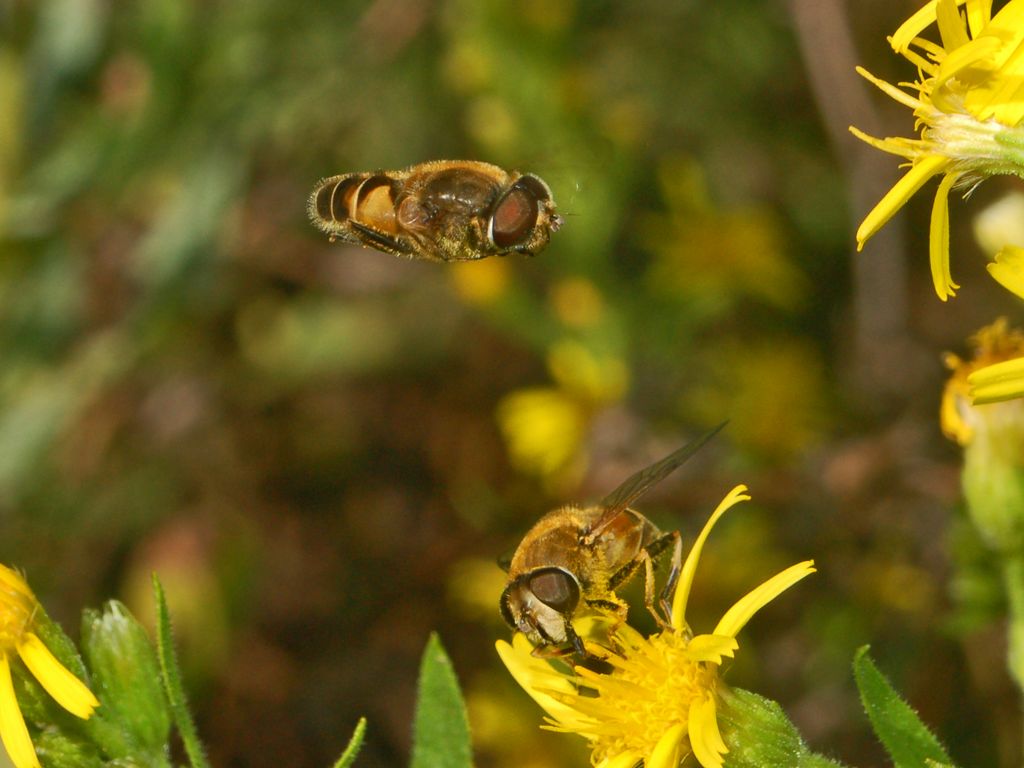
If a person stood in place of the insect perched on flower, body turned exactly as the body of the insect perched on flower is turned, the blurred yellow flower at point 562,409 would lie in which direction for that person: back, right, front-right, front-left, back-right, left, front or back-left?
back-right

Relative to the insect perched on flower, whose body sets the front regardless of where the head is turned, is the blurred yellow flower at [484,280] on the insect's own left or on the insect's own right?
on the insect's own right

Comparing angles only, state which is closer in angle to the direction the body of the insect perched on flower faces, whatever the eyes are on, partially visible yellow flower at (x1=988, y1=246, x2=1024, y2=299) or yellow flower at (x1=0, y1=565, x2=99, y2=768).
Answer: the yellow flower

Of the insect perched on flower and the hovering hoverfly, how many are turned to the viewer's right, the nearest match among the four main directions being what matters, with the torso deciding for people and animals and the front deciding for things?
1

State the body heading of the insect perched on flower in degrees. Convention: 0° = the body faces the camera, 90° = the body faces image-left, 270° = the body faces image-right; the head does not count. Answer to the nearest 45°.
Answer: approximately 45°

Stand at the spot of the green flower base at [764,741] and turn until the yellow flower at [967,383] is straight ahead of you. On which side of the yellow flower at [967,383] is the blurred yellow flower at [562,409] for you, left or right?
left

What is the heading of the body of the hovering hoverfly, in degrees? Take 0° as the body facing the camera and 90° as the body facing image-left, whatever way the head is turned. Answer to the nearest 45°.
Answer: approximately 270°

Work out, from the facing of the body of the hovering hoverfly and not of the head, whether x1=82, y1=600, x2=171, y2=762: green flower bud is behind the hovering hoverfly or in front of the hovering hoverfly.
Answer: behind
